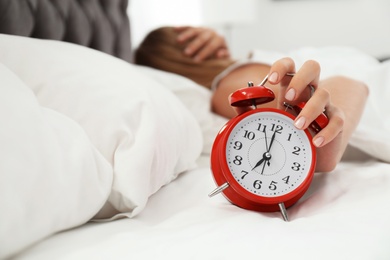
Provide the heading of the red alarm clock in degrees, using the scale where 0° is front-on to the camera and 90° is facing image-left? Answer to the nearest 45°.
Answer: approximately 0°

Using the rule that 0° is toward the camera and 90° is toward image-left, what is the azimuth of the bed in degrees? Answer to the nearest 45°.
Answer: approximately 315°
